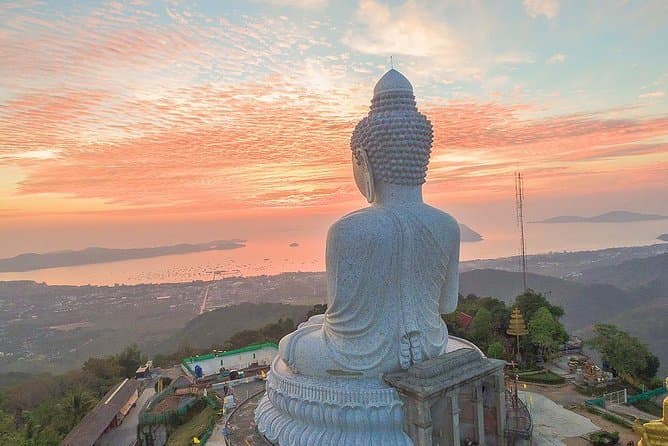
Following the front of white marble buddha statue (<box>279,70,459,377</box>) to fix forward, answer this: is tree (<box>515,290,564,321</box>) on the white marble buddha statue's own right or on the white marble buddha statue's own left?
on the white marble buddha statue's own right

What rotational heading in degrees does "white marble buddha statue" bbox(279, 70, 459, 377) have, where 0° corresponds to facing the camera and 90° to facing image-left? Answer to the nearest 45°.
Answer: approximately 135°

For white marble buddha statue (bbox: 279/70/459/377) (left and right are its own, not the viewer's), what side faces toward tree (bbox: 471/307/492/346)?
right

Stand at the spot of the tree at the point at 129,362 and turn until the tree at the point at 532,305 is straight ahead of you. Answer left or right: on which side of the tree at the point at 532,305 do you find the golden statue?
right

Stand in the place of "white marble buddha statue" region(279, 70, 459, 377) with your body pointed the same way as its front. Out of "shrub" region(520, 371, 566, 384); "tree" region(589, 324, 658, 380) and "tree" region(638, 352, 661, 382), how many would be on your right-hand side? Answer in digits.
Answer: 3

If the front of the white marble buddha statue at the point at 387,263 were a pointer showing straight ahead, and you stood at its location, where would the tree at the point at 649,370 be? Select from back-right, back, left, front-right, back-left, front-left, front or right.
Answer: right

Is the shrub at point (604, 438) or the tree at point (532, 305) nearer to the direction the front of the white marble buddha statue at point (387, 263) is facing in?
the tree

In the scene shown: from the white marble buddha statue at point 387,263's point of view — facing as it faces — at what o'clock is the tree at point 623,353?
The tree is roughly at 3 o'clock from the white marble buddha statue.

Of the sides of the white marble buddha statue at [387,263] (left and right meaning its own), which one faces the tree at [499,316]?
right
